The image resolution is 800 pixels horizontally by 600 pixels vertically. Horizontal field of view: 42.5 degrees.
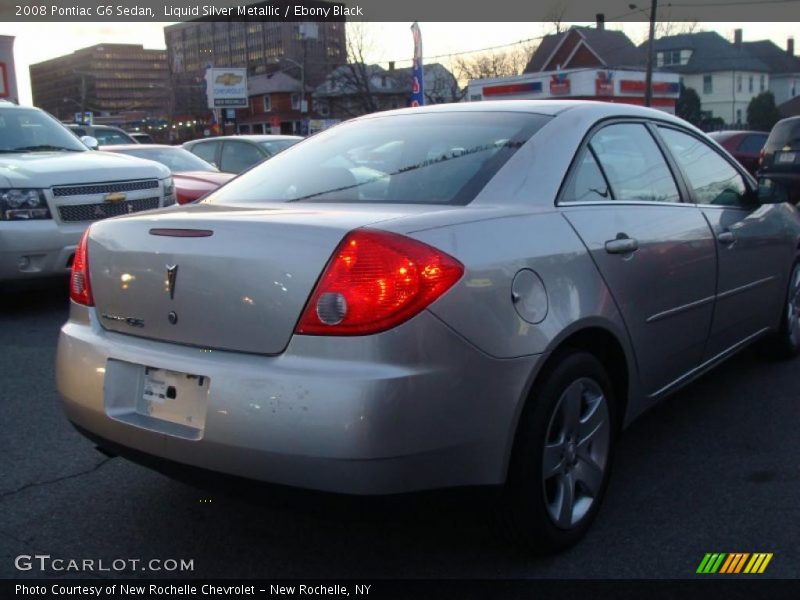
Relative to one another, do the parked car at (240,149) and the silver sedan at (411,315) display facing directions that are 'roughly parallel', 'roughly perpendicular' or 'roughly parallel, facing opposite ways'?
roughly perpendicular

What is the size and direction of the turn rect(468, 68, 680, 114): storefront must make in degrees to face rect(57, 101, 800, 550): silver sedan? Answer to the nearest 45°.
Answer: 0° — it already faces it

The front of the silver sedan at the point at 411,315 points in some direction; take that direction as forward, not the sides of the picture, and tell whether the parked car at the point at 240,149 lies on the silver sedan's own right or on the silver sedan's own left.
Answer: on the silver sedan's own left

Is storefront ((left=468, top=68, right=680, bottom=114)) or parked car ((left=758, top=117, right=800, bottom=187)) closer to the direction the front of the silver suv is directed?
the parked car

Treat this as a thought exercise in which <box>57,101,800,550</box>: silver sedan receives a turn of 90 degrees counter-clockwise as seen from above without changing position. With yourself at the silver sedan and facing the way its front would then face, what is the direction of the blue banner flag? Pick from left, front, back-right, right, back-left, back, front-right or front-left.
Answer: front-right

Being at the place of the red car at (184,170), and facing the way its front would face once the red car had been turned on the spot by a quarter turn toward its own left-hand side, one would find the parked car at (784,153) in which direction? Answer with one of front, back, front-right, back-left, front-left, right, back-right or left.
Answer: front-right

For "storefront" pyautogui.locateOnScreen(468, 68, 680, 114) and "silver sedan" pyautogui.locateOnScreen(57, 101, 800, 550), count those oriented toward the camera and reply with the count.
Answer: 1
